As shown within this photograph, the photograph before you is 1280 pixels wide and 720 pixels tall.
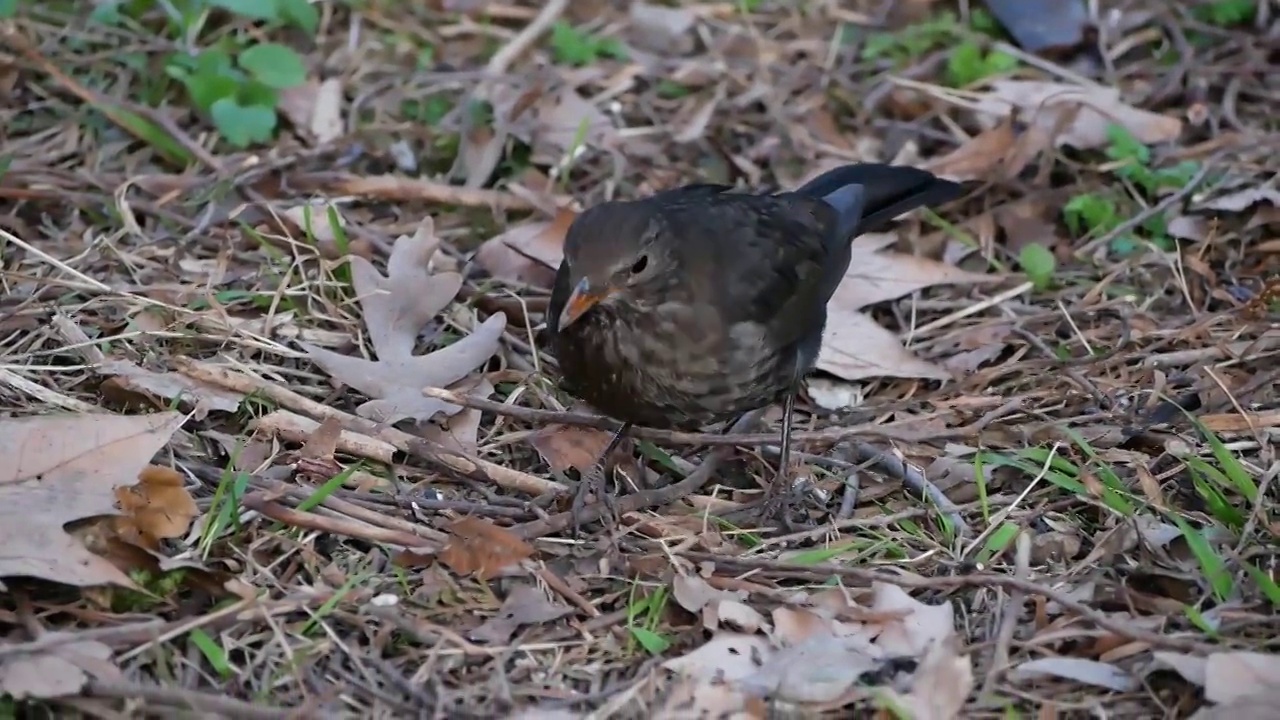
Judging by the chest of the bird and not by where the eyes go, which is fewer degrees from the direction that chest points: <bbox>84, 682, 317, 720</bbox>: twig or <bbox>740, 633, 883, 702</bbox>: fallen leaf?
the twig

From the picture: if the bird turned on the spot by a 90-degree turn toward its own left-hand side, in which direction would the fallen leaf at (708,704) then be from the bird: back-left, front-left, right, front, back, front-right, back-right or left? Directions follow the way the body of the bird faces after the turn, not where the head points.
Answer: front-right

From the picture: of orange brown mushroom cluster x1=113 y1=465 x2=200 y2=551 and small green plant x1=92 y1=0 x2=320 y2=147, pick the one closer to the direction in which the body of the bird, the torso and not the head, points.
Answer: the orange brown mushroom cluster

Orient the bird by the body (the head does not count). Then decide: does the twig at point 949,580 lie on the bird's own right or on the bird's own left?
on the bird's own left

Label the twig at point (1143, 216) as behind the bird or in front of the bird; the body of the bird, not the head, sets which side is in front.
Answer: behind

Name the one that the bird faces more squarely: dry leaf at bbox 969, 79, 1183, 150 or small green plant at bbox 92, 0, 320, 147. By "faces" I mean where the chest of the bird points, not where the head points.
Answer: the small green plant

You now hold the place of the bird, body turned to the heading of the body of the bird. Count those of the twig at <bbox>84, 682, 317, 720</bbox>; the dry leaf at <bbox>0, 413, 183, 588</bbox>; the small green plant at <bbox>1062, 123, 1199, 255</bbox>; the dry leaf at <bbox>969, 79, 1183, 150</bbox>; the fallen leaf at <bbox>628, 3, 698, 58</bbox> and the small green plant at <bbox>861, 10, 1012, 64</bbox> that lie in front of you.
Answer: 2

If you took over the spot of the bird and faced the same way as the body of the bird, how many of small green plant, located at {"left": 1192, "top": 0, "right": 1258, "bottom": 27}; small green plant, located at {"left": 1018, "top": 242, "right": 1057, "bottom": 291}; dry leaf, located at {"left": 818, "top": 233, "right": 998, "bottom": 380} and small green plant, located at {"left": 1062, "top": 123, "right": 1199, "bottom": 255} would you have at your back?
4

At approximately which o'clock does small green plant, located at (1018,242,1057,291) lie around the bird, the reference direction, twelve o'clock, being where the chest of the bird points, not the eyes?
The small green plant is roughly at 6 o'clock from the bird.

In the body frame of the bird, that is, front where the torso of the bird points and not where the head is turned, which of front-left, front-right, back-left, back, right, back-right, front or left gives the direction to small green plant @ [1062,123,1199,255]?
back

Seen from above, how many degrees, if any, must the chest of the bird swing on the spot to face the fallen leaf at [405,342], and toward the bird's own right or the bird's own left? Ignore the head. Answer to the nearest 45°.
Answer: approximately 45° to the bird's own right

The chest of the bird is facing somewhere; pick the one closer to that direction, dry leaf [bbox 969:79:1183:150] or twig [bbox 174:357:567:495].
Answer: the twig

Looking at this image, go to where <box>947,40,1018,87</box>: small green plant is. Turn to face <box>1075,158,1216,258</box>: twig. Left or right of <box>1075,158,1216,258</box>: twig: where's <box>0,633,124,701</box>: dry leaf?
right

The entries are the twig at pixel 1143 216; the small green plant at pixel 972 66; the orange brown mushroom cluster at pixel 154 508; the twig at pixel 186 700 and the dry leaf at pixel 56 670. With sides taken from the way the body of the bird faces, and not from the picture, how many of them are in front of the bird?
3

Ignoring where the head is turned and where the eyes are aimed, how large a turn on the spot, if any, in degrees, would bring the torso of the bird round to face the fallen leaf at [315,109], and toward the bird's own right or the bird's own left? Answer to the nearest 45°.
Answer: approximately 90° to the bird's own right

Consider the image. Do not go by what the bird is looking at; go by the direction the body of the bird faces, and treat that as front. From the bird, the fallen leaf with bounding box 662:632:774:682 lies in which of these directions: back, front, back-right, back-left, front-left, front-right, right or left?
front-left

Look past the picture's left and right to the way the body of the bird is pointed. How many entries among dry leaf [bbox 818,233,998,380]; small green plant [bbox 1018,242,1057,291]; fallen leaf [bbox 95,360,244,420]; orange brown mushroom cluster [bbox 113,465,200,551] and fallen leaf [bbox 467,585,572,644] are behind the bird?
2

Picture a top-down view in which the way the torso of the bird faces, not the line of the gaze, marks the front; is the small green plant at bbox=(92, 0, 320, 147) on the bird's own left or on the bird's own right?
on the bird's own right

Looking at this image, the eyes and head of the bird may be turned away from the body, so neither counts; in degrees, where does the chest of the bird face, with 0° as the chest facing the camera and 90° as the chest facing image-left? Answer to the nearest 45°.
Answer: approximately 45°

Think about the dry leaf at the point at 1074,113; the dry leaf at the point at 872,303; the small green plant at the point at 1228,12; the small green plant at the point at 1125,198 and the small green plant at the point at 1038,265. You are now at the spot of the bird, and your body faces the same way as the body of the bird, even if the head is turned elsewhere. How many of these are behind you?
5

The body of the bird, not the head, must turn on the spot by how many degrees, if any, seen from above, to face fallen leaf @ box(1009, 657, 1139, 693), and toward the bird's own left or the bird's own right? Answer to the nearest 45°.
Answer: approximately 90° to the bird's own left
